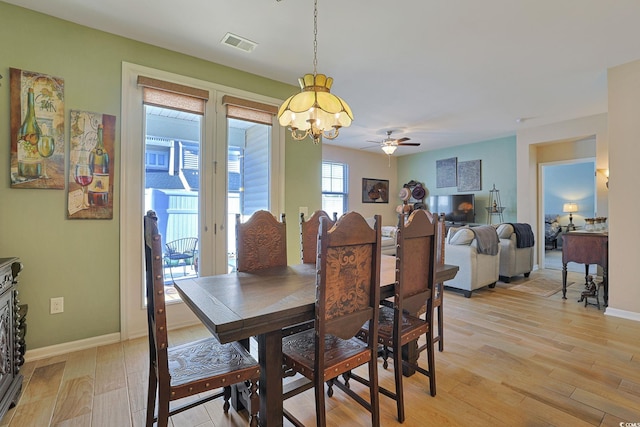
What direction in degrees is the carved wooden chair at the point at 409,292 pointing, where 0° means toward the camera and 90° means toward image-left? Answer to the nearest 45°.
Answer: approximately 135°

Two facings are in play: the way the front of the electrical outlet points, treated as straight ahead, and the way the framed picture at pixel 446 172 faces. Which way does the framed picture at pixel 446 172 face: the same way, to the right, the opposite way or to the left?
to the right

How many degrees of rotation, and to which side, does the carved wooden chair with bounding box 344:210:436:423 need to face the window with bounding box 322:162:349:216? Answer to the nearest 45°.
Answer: approximately 45° to its right

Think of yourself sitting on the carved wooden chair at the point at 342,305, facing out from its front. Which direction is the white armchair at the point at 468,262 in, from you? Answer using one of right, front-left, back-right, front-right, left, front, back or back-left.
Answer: right

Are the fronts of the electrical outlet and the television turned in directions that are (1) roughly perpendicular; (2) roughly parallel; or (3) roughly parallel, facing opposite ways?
roughly perpendicular

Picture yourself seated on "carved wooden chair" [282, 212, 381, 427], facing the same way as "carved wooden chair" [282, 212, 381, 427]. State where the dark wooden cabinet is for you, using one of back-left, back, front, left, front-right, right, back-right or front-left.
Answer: front-left

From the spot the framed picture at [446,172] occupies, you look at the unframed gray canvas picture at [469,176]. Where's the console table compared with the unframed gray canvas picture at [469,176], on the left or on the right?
right

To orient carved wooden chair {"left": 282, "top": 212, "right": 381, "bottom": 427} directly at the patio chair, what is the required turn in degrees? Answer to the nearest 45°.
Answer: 0° — it already faces it

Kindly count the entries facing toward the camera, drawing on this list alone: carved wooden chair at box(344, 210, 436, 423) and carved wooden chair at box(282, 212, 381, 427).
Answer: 0

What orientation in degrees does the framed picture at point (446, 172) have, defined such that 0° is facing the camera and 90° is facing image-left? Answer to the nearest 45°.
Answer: approximately 45°

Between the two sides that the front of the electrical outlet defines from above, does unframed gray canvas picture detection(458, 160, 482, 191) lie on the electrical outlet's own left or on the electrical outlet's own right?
on the electrical outlet's own left

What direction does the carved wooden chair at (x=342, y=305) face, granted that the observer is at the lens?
facing away from the viewer and to the left of the viewer

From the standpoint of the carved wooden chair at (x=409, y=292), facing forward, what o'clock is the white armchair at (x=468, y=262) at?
The white armchair is roughly at 2 o'clock from the carved wooden chair.
